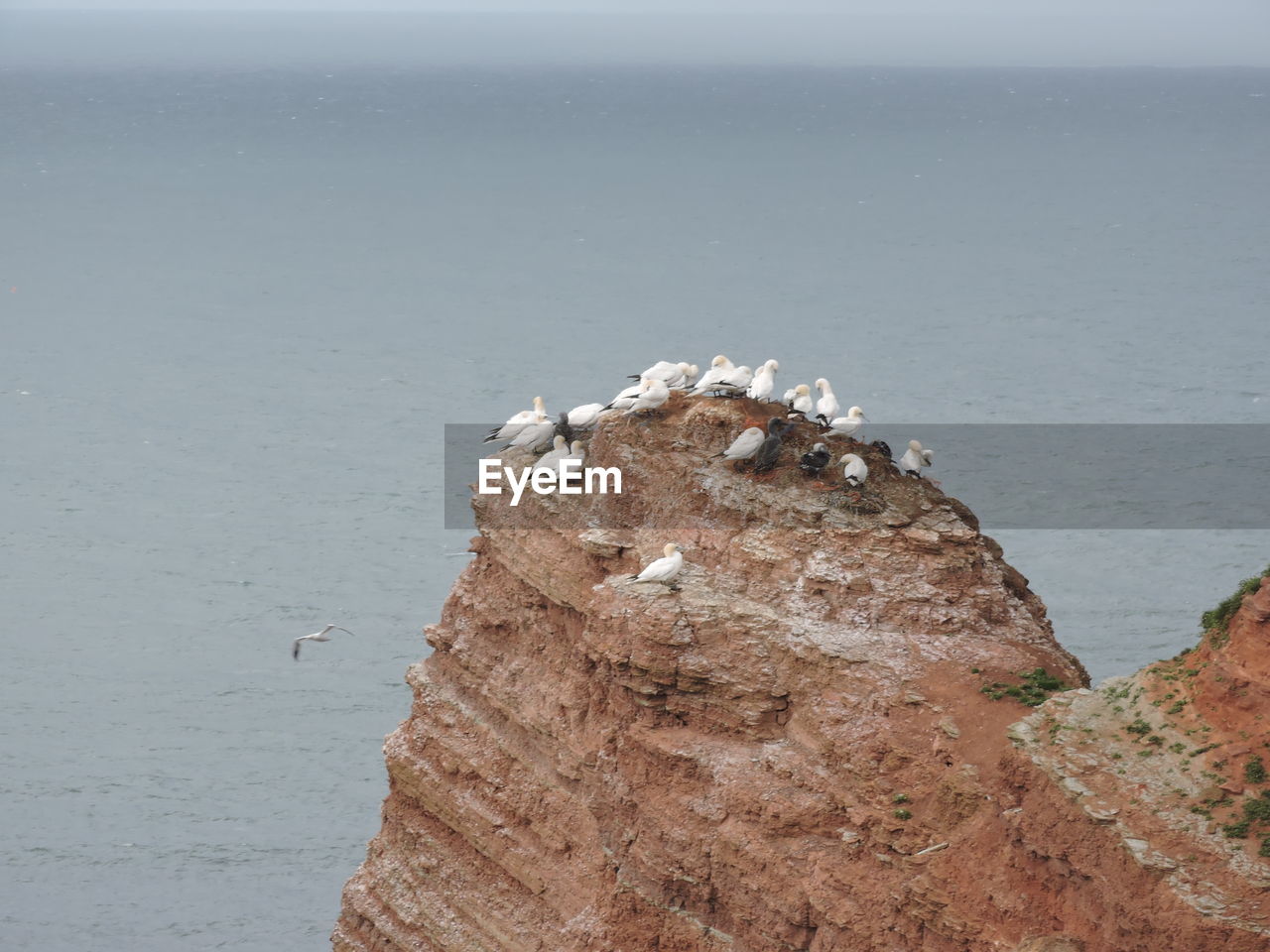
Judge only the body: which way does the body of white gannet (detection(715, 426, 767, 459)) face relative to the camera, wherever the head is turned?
to the viewer's right

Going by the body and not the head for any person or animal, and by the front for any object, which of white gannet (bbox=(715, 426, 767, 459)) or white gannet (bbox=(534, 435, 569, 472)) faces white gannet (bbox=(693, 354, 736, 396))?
white gannet (bbox=(534, 435, 569, 472))

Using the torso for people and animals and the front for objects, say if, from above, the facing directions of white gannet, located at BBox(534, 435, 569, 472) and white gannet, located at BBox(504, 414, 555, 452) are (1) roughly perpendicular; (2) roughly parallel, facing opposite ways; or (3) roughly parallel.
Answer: roughly parallel

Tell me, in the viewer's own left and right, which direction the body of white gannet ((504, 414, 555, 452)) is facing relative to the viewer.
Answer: facing to the right of the viewer

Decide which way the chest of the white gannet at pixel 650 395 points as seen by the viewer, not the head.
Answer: to the viewer's right

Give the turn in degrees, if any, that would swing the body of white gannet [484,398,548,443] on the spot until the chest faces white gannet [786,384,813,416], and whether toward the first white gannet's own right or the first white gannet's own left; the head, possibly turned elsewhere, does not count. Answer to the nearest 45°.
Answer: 0° — it already faces it

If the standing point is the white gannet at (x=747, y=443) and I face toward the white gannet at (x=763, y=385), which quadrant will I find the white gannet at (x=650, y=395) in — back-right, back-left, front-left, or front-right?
front-left

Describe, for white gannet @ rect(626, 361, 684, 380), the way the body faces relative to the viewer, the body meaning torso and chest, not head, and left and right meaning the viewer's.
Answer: facing to the right of the viewer

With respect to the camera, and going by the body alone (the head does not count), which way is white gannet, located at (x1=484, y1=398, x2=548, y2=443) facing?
to the viewer's right

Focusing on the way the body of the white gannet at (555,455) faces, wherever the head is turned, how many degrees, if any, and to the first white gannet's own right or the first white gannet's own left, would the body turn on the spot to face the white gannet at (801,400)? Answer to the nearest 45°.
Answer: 0° — it already faces it

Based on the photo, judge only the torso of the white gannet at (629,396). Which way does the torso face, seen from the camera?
to the viewer's right

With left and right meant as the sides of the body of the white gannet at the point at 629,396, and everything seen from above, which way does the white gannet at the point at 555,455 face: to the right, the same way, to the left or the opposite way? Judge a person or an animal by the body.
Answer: the same way

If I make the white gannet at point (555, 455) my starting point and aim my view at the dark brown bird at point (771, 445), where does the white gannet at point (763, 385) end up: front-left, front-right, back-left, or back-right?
front-left

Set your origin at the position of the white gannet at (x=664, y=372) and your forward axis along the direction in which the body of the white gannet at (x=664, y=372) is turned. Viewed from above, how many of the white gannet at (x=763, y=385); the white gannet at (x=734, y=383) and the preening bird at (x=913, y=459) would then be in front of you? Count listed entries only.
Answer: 3
